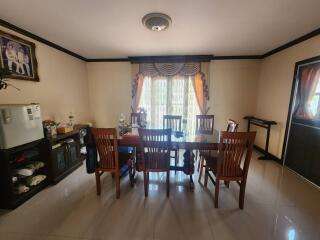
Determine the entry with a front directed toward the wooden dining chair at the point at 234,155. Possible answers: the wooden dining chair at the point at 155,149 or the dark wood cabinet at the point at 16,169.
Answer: the dark wood cabinet

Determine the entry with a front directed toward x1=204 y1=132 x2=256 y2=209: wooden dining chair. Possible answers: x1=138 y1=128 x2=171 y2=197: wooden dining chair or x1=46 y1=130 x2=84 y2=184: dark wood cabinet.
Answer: the dark wood cabinet

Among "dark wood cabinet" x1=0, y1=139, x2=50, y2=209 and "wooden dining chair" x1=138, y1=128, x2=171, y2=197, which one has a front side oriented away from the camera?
the wooden dining chair

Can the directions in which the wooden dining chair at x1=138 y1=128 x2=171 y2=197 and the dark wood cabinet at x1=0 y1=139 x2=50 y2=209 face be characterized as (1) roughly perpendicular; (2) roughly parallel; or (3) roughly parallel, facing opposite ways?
roughly perpendicular

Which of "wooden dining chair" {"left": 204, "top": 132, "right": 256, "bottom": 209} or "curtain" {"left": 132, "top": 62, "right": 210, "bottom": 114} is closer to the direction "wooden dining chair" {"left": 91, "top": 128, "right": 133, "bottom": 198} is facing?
the curtain

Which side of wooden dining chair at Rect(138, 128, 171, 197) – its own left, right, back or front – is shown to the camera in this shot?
back

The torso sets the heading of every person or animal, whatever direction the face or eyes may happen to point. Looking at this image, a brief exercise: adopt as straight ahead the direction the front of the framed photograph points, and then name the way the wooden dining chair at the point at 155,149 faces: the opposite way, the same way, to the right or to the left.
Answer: to the left

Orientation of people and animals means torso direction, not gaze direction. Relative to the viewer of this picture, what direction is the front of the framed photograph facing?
facing the viewer and to the right of the viewer

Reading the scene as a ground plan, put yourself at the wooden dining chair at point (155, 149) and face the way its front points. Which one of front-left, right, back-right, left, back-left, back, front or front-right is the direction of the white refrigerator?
left

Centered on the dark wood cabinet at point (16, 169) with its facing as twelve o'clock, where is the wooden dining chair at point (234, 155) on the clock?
The wooden dining chair is roughly at 12 o'clock from the dark wood cabinet.

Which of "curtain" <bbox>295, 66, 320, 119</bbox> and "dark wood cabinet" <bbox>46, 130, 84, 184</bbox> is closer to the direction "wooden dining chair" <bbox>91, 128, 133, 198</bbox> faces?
the curtain
